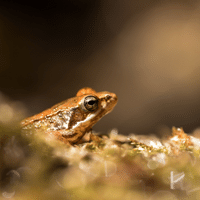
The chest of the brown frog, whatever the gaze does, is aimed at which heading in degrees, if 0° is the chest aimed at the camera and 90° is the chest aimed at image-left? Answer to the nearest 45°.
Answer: approximately 270°
